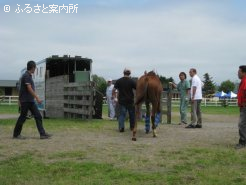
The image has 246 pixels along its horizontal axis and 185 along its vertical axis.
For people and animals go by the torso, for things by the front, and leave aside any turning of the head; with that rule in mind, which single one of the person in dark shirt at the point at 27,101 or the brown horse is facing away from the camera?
the brown horse

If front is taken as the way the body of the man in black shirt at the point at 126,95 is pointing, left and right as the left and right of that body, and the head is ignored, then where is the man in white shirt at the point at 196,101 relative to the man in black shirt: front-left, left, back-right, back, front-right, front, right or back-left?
front-right

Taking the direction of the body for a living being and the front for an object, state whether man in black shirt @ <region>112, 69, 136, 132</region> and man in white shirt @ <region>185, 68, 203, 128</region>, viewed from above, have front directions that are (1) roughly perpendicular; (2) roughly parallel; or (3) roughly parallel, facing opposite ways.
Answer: roughly perpendicular

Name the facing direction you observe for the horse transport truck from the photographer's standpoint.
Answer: facing away from the viewer and to the left of the viewer

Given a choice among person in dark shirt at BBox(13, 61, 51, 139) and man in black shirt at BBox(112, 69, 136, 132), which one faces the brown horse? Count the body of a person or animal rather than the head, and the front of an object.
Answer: the person in dark shirt

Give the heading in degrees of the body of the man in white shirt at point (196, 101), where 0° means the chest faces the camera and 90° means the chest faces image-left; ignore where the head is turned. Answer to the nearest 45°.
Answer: approximately 90°

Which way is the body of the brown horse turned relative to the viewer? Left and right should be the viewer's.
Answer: facing away from the viewer

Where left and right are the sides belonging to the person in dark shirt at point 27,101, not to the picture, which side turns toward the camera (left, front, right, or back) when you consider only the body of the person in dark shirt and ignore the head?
right

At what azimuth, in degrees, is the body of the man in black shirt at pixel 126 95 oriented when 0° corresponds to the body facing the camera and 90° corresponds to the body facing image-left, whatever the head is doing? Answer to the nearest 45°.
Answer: approximately 180°

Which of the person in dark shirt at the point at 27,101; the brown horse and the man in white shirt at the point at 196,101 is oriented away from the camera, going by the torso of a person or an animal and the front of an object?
the brown horse
